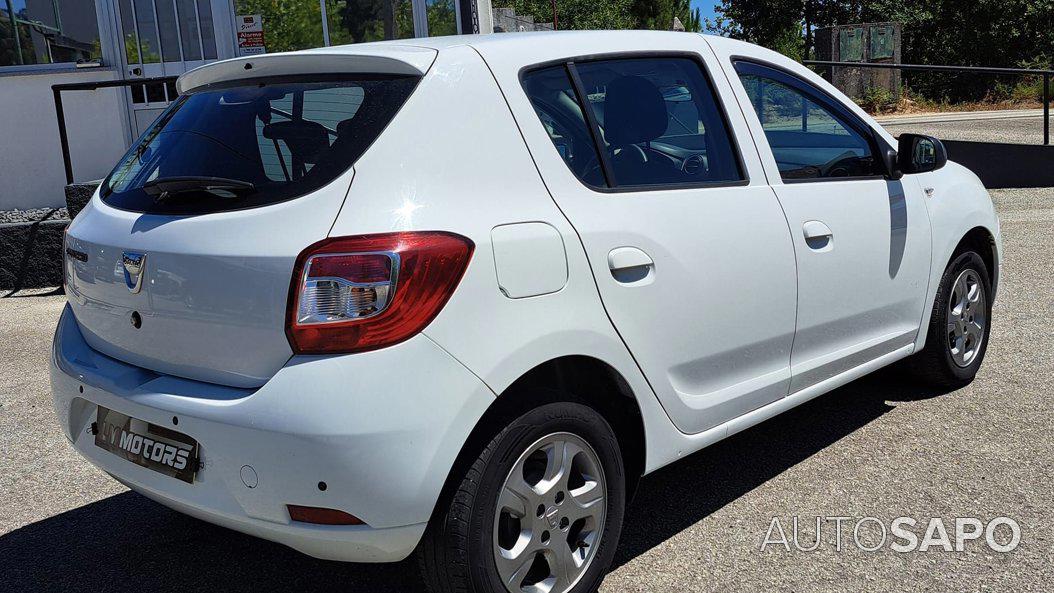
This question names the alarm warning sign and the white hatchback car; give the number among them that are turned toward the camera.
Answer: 1

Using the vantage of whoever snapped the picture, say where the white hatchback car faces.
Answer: facing away from the viewer and to the right of the viewer

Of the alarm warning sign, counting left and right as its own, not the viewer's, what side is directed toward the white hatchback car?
front

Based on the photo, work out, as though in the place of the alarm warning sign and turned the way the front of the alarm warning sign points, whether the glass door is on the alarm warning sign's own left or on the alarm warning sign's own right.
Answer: on the alarm warning sign's own right

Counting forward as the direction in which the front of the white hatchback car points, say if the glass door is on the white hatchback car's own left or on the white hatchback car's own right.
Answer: on the white hatchback car's own left

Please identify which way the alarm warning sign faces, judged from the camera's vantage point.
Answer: facing the viewer

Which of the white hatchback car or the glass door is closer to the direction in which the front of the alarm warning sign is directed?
the white hatchback car

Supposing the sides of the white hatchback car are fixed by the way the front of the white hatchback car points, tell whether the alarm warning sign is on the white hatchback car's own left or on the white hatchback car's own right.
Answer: on the white hatchback car's own left
